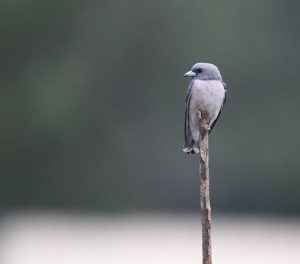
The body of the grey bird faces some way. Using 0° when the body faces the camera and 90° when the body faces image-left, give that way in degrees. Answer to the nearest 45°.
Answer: approximately 0°
